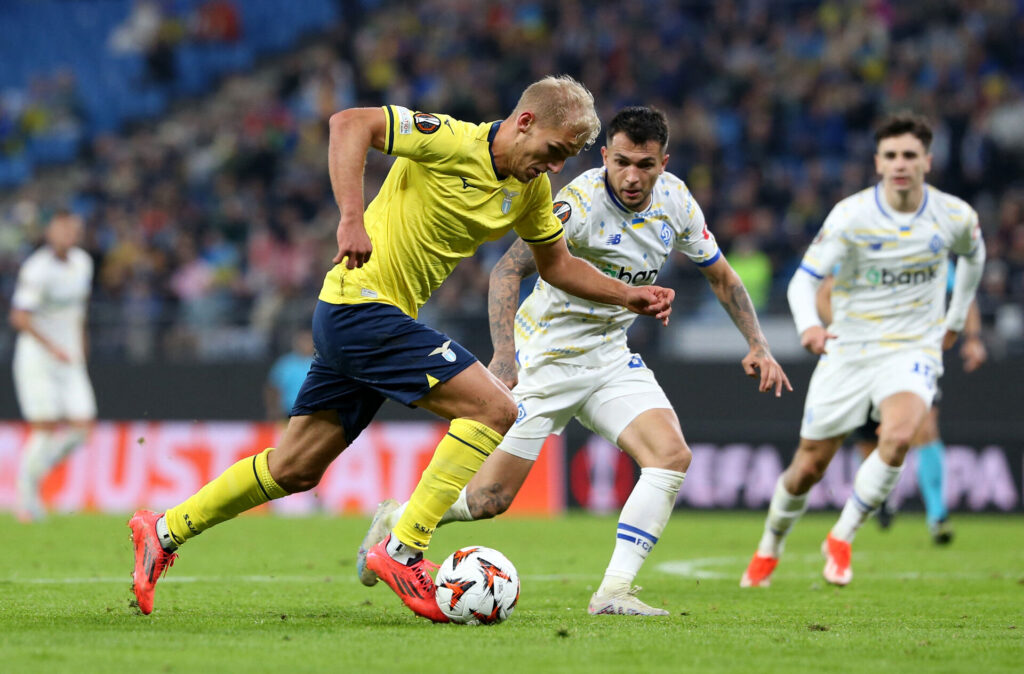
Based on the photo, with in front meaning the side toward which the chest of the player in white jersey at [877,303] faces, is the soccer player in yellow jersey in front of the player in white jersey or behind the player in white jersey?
in front

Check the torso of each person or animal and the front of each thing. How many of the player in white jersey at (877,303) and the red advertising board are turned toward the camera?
2

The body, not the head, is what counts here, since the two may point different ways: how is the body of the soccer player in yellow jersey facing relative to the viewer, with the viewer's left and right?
facing the viewer and to the right of the viewer

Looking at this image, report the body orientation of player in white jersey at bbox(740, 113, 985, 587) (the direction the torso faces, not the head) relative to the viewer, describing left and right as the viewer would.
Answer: facing the viewer

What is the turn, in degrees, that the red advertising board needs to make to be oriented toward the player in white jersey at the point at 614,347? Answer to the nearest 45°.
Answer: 0° — it already faces them

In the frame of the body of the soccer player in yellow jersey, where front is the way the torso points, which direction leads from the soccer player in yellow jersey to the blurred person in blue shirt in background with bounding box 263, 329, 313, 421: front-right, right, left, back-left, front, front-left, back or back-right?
back-left

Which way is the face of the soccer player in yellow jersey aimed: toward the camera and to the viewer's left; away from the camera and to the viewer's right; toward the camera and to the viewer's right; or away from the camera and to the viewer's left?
toward the camera and to the viewer's right

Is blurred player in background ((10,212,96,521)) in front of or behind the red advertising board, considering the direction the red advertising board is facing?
in front

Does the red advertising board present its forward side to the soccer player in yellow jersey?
yes

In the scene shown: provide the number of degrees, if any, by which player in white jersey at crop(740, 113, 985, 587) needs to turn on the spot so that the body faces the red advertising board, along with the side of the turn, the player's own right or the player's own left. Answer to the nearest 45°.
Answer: approximately 135° to the player's own right
